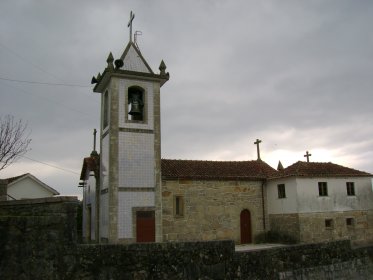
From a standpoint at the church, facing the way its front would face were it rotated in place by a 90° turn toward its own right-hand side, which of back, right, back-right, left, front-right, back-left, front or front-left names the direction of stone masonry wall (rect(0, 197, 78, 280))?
back

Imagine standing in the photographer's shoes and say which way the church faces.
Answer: facing to the left of the viewer

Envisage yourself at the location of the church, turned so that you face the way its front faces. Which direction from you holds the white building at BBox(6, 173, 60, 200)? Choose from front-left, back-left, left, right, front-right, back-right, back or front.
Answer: front-right
